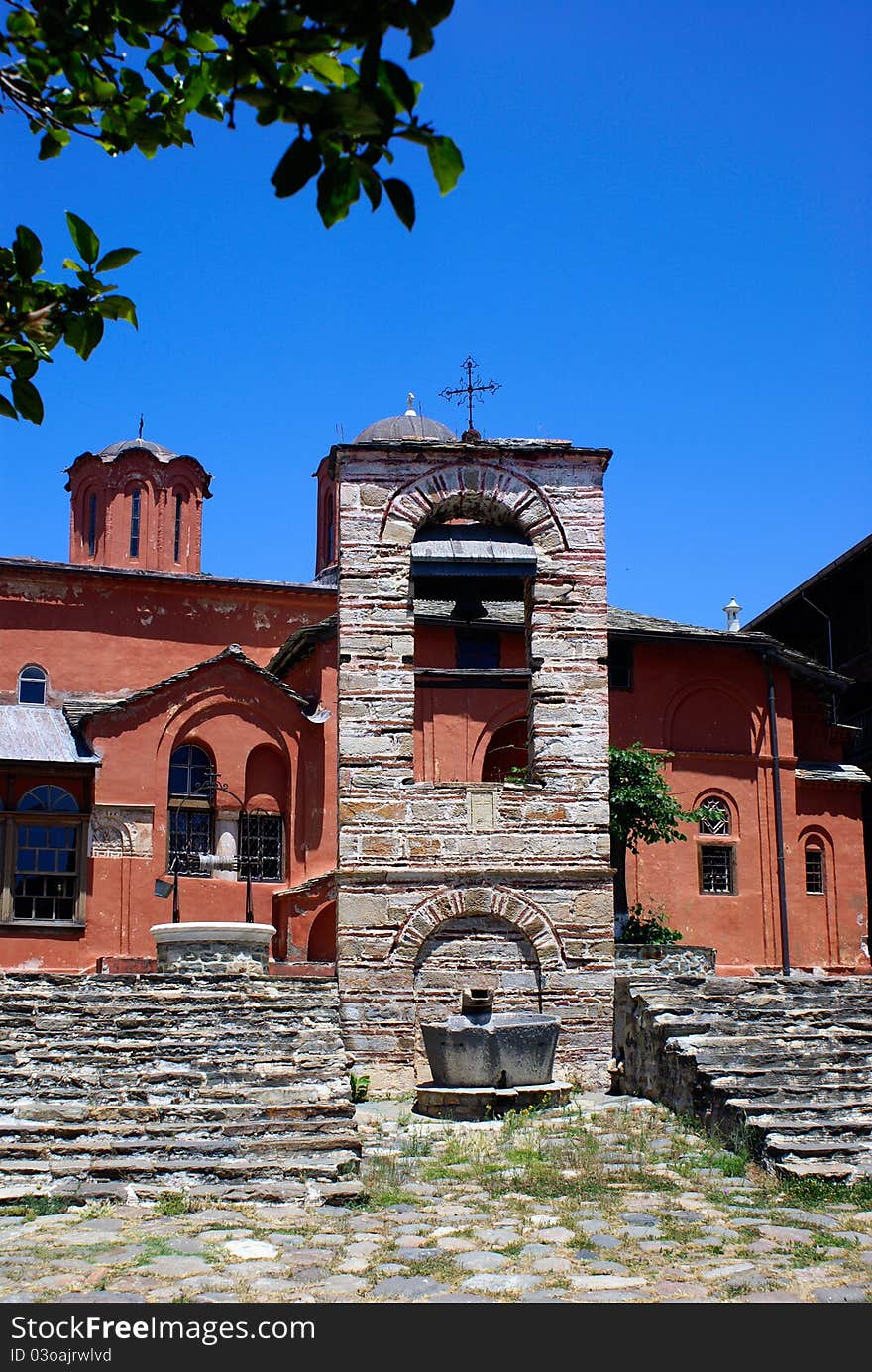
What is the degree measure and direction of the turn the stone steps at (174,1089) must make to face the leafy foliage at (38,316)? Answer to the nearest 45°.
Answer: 0° — it already faces it

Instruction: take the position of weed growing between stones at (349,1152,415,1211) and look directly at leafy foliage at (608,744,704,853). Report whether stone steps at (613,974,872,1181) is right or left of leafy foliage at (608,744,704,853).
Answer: right

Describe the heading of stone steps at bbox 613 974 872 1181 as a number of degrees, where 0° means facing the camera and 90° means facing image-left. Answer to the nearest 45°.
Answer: approximately 0°

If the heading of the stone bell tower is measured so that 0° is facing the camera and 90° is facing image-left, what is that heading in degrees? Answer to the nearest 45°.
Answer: approximately 0°

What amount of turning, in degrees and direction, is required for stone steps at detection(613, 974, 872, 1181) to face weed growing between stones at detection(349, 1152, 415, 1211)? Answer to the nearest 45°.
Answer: approximately 45° to its right

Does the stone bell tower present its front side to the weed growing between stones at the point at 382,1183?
yes

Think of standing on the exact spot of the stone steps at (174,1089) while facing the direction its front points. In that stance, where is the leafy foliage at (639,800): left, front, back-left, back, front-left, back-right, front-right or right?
back-left

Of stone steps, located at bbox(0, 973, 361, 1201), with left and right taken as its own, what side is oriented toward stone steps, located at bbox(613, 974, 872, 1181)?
left
